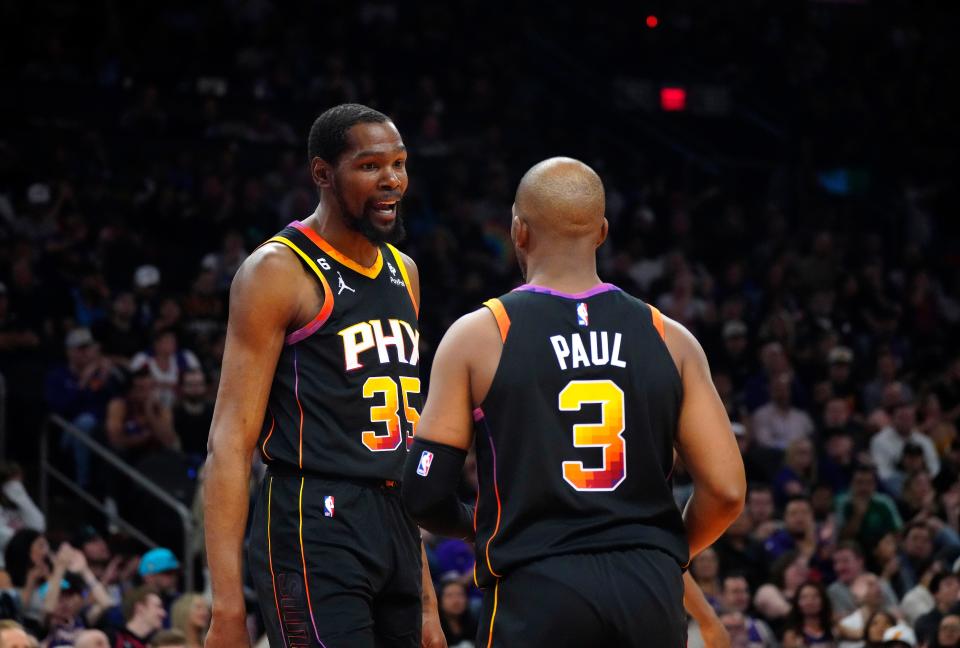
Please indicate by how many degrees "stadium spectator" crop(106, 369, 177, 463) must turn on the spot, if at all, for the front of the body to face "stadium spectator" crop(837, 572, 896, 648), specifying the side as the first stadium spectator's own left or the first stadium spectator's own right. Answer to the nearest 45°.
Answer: approximately 90° to the first stadium spectator's own left

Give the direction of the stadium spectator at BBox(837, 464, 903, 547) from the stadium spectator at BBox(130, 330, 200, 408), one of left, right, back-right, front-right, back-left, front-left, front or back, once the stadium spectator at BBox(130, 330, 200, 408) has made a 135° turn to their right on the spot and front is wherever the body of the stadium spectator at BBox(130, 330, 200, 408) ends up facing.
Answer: back-right

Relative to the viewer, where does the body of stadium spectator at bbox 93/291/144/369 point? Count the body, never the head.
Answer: toward the camera

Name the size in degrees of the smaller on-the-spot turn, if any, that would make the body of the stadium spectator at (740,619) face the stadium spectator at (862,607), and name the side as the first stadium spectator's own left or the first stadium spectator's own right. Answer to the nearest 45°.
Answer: approximately 135° to the first stadium spectator's own left

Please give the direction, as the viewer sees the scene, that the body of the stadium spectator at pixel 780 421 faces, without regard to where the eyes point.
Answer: toward the camera

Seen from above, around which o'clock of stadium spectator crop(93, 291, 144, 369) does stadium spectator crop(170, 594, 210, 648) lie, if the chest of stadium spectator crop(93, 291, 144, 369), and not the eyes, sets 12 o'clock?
stadium spectator crop(170, 594, 210, 648) is roughly at 12 o'clock from stadium spectator crop(93, 291, 144, 369).

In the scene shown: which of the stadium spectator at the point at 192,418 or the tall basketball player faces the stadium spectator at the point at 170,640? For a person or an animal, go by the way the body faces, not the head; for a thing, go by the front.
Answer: the stadium spectator at the point at 192,418

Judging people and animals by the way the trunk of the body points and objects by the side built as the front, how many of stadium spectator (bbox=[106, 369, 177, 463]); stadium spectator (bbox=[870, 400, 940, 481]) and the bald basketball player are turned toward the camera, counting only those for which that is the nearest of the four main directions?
2

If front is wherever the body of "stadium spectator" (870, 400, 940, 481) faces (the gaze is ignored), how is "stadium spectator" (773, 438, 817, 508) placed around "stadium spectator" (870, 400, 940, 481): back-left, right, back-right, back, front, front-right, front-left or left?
front-right

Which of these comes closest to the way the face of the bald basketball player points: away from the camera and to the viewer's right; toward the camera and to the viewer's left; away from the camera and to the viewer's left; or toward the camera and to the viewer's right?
away from the camera and to the viewer's left

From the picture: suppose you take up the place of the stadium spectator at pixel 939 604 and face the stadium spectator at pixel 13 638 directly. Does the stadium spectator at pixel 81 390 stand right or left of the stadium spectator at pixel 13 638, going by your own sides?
right

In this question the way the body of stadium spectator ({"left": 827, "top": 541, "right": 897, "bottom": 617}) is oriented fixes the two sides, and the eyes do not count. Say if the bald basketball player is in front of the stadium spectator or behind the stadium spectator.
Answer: in front
